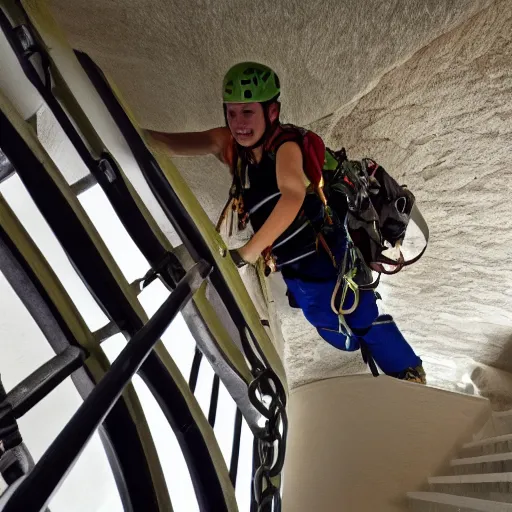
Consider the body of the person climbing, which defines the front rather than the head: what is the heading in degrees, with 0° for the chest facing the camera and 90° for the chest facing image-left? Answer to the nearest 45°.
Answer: approximately 45°
